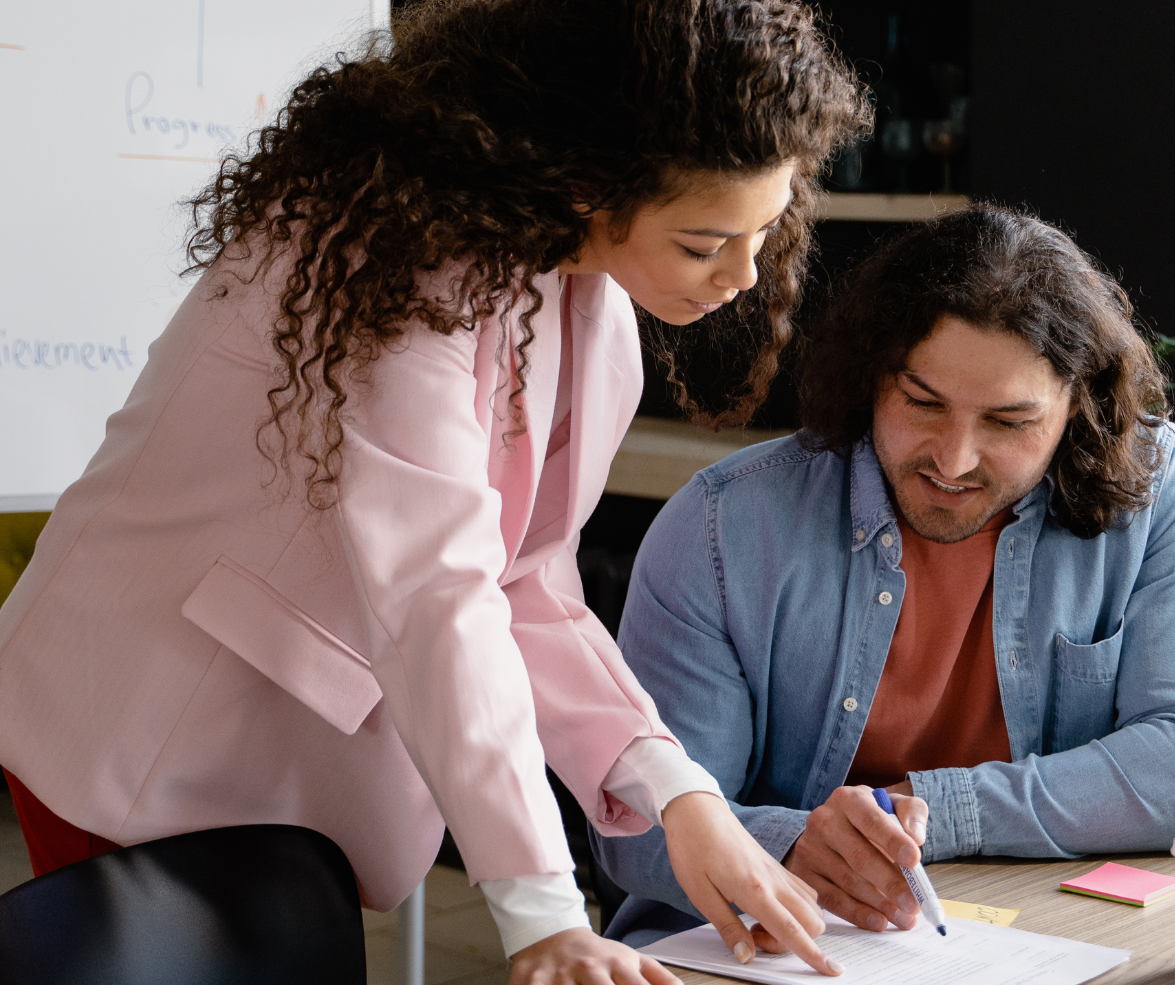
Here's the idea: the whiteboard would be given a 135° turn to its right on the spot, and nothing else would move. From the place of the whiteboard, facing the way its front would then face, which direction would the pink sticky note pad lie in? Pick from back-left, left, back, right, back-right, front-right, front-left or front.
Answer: back

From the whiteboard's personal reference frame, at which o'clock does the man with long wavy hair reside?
The man with long wavy hair is roughly at 10 o'clock from the whiteboard.

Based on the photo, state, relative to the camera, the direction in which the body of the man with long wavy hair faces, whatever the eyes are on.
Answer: toward the camera

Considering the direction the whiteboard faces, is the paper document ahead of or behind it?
ahead

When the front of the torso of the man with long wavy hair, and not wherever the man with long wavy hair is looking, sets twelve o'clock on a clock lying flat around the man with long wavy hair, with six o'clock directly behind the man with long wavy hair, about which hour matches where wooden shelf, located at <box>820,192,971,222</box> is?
The wooden shelf is roughly at 6 o'clock from the man with long wavy hair.

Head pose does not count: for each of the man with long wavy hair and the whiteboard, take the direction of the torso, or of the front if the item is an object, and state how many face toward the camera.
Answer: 2

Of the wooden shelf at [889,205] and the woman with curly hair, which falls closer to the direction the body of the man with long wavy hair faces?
the woman with curly hair

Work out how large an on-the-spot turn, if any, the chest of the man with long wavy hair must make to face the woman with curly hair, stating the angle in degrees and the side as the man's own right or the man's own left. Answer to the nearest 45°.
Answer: approximately 45° to the man's own right

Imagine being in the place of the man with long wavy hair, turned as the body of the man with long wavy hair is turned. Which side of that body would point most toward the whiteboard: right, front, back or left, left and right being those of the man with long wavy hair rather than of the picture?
right

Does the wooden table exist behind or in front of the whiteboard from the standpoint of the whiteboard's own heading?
in front

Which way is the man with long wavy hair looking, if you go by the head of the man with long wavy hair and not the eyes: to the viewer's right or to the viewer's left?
to the viewer's left
